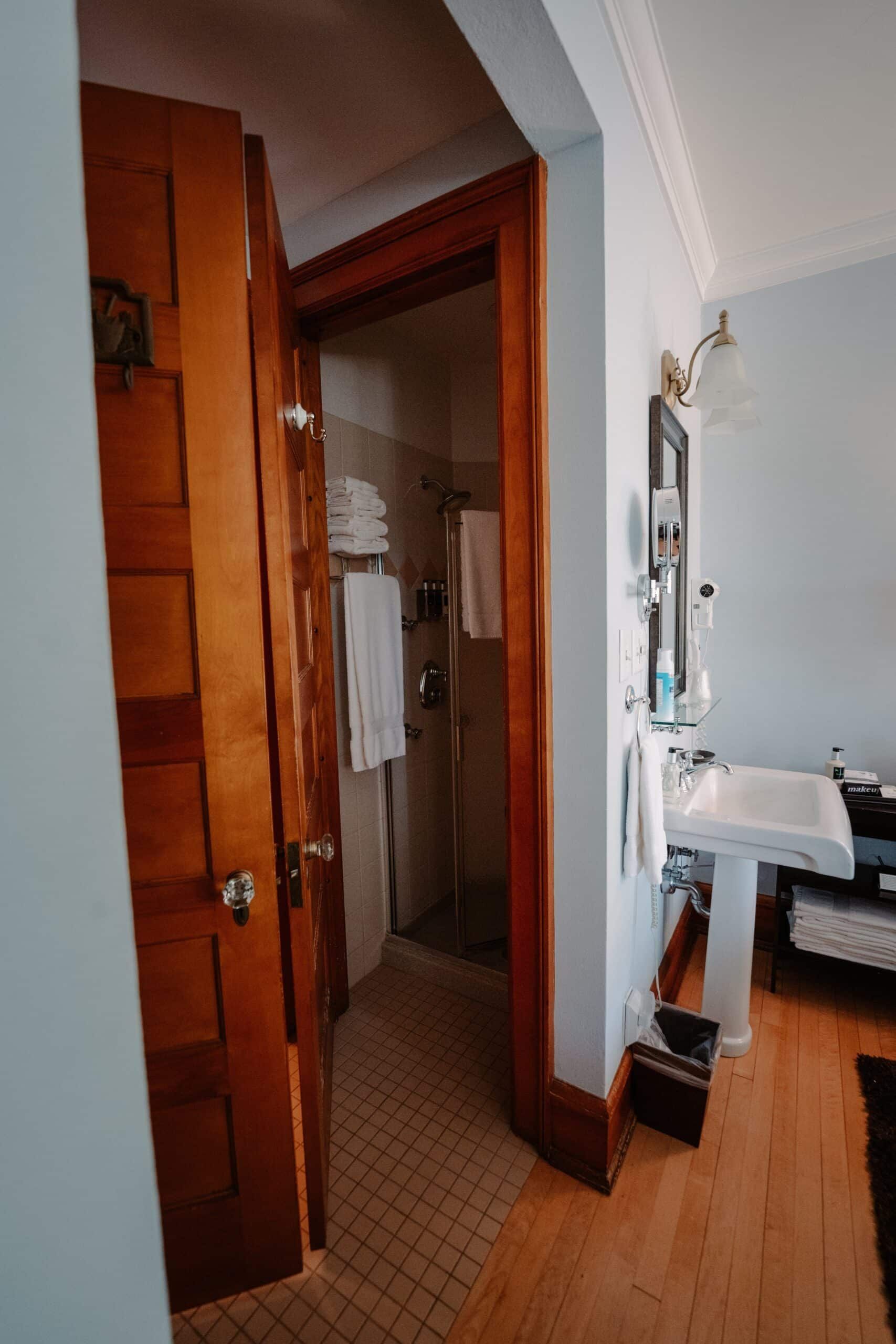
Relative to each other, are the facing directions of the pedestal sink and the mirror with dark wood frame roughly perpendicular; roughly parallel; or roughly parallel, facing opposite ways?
roughly parallel

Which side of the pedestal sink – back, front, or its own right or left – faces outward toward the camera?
right

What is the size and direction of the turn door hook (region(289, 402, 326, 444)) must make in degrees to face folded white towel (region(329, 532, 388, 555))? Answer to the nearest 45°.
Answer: approximately 90° to its left

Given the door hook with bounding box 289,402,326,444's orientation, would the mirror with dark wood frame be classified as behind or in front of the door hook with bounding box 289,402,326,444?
in front

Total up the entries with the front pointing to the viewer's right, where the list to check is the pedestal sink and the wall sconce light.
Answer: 2

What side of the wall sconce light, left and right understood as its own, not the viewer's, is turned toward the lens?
right

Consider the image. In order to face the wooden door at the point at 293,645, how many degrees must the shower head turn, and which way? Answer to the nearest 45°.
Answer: approximately 45° to its right

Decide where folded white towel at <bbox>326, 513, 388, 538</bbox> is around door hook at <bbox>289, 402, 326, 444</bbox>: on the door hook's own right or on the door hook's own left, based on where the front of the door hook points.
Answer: on the door hook's own left

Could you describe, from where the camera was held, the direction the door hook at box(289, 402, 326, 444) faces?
facing to the right of the viewer

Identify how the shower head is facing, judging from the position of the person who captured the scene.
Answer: facing the viewer and to the right of the viewer

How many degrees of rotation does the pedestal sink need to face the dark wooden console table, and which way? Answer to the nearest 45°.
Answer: approximately 45° to its left

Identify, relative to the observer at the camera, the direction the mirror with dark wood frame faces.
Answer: facing to the right of the viewer
